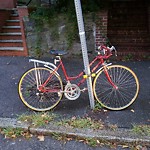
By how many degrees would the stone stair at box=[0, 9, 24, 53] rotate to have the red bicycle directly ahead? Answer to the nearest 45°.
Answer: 0° — it already faces it

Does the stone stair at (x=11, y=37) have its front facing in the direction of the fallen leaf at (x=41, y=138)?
yes

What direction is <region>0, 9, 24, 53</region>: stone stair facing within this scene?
toward the camera

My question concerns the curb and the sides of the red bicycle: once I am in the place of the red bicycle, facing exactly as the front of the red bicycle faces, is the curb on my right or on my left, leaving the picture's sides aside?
on my right

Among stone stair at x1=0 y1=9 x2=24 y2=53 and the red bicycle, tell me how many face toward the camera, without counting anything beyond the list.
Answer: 1

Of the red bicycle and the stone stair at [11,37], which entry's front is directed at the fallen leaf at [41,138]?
the stone stair

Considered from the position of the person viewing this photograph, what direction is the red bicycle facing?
facing to the right of the viewer

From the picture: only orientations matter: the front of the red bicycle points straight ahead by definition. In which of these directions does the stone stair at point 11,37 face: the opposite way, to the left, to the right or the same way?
to the right

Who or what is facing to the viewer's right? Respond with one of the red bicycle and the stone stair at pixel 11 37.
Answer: the red bicycle

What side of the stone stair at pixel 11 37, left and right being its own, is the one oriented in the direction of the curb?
front

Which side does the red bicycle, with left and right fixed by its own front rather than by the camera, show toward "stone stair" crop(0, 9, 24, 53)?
left
